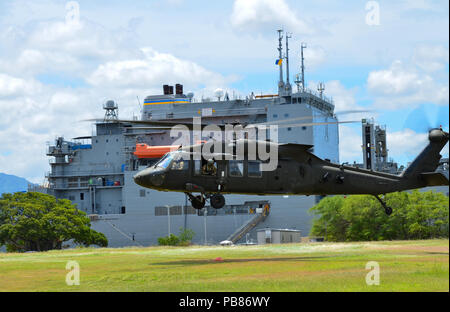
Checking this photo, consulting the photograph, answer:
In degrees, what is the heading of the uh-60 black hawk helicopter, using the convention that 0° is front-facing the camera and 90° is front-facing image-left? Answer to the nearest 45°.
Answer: approximately 90°
